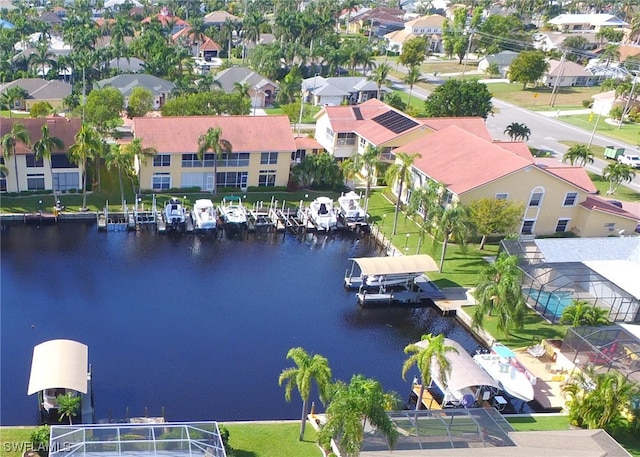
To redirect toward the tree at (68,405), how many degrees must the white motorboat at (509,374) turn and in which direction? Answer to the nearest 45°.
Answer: approximately 90° to its right

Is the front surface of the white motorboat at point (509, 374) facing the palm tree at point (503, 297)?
no

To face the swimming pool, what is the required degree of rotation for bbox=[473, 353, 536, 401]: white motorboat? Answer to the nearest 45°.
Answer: approximately 135° to its left

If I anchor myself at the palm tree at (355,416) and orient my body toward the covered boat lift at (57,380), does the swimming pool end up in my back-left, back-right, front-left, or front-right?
back-right

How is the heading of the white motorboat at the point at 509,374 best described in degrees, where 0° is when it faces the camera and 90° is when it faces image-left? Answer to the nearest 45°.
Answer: approximately 315°

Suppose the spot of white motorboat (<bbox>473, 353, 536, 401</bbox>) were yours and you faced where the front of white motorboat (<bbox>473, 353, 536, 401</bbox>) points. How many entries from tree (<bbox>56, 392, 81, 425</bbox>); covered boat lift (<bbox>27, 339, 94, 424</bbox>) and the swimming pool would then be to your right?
2

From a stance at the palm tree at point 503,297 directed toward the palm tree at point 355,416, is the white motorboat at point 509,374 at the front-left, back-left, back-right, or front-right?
front-left

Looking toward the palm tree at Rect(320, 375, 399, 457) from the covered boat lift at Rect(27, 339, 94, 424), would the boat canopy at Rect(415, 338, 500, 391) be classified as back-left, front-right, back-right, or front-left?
front-left

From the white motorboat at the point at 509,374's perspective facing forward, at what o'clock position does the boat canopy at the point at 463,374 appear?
The boat canopy is roughly at 3 o'clock from the white motorboat.

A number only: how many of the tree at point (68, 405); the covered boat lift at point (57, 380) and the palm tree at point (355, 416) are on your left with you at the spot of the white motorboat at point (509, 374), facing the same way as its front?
0

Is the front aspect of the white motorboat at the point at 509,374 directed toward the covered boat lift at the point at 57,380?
no

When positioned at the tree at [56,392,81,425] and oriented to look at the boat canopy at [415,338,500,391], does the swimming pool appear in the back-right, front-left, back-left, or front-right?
front-left

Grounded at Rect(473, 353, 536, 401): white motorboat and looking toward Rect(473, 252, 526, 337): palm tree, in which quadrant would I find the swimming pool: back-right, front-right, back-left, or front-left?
front-right

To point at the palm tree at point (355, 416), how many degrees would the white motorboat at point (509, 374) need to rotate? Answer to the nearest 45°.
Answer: approximately 90° to its right
